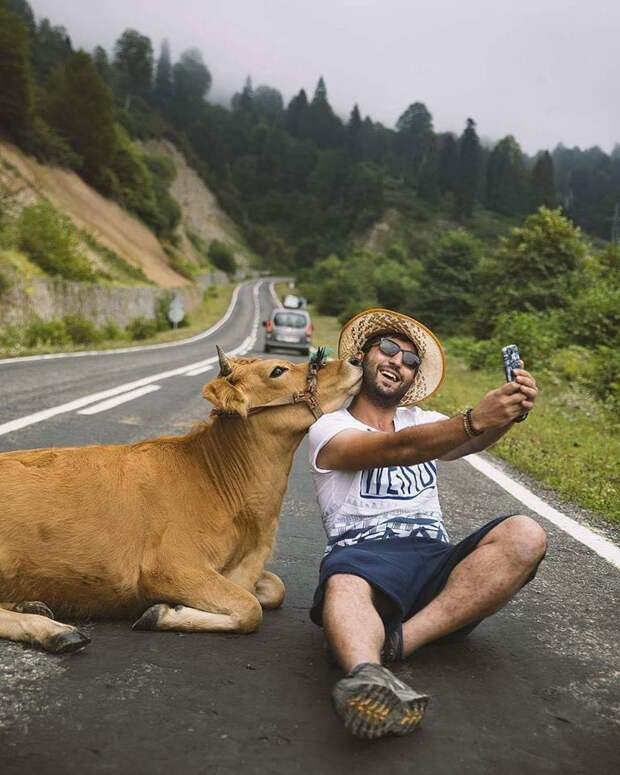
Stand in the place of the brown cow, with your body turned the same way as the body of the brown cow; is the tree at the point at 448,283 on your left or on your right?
on your left

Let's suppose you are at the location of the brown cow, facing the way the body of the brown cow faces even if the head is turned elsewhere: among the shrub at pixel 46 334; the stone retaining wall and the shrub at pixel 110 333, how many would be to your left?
3

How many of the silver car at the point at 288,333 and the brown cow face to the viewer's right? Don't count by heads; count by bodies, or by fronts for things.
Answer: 1

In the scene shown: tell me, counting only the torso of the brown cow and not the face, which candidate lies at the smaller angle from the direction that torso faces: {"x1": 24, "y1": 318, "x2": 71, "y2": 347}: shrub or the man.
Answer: the man

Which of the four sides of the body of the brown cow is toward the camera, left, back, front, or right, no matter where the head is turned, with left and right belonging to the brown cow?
right

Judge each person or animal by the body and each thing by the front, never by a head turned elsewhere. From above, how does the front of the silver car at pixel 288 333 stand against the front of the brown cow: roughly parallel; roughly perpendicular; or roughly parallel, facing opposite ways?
roughly perpendicular

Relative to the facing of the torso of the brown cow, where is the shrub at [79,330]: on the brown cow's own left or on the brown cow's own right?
on the brown cow's own left
